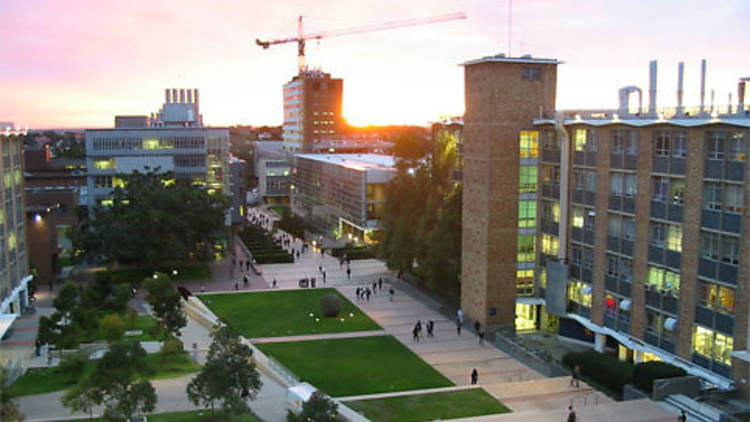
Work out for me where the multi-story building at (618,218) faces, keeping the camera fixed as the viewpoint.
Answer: facing the viewer and to the left of the viewer

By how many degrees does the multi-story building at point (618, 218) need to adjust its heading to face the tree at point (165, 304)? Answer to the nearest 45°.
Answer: approximately 45° to its right

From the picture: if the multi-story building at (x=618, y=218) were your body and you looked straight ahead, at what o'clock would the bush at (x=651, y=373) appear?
The bush is roughly at 10 o'clock from the multi-story building.

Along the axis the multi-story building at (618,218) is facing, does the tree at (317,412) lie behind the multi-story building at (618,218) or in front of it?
in front

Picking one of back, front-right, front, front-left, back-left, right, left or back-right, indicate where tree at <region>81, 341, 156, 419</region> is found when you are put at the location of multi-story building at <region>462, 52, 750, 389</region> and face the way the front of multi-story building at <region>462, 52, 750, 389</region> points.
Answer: front

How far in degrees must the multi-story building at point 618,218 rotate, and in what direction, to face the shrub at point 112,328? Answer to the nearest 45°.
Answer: approximately 45° to its right

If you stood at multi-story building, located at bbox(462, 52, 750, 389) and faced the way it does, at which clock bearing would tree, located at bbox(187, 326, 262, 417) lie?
The tree is roughly at 12 o'clock from the multi-story building.

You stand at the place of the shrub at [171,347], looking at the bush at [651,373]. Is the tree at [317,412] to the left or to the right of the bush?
right

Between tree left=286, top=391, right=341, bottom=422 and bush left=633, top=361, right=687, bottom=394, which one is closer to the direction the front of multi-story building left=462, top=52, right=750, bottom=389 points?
the tree
